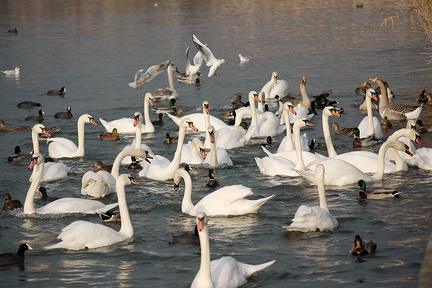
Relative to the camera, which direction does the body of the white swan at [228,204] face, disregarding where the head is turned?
to the viewer's left

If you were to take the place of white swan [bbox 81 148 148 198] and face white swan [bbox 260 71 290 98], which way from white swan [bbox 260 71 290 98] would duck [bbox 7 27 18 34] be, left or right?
left
